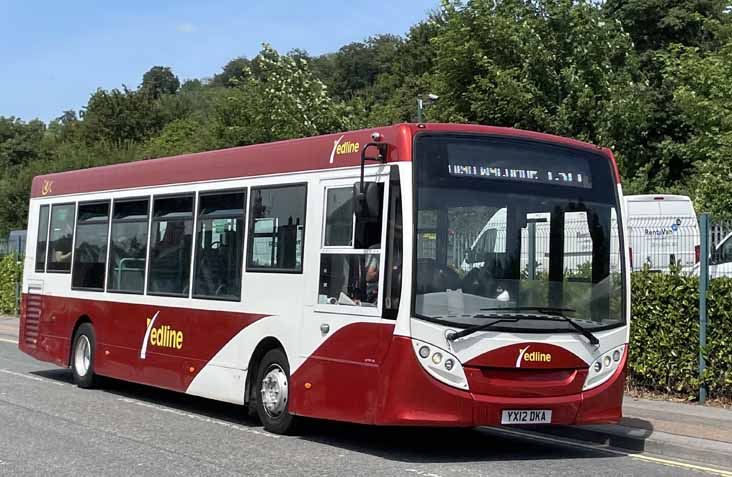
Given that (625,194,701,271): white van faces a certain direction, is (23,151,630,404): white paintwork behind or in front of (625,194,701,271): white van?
behind

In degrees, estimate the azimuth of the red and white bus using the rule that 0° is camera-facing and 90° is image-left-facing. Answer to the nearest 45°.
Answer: approximately 315°

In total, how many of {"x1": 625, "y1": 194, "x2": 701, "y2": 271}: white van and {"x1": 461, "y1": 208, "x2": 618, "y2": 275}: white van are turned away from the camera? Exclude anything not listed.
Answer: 1

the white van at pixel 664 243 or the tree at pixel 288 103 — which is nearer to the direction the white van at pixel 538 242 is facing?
the tree

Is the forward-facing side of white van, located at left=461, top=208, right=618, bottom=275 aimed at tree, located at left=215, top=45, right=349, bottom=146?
no

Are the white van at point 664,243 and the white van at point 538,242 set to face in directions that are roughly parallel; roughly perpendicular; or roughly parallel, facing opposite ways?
roughly perpendicular

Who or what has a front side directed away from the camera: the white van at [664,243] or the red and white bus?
the white van

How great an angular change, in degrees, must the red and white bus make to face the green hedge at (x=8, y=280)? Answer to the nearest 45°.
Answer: approximately 180°

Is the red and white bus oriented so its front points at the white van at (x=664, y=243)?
no

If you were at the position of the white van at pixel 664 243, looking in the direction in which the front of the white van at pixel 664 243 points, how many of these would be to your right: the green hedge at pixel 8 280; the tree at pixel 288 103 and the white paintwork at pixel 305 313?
0

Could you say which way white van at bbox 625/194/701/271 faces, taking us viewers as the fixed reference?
facing away from the viewer

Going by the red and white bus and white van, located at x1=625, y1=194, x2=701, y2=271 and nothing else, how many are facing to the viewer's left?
0

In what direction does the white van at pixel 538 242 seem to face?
to the viewer's left

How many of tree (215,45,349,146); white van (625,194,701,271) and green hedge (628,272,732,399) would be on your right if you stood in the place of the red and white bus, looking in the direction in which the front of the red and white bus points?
0
